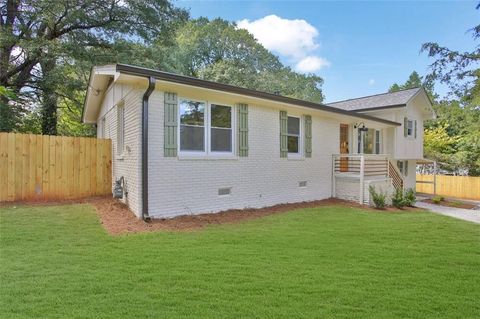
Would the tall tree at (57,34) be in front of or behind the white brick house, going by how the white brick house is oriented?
behind

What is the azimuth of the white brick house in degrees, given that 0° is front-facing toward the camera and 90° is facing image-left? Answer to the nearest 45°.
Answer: approximately 315°

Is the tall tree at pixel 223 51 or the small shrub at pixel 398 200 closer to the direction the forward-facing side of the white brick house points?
the small shrub

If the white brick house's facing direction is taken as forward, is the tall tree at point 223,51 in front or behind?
behind

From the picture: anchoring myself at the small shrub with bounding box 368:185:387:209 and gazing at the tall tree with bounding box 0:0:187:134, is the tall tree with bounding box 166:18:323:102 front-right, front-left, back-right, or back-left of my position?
front-right

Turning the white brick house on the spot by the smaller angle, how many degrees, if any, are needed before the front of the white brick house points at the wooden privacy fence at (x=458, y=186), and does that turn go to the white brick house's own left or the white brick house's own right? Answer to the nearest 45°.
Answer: approximately 90° to the white brick house's own left
